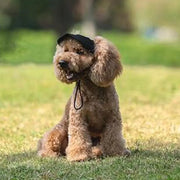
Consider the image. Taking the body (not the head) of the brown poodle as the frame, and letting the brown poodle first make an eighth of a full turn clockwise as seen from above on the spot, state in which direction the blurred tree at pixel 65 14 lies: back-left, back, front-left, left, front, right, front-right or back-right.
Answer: back

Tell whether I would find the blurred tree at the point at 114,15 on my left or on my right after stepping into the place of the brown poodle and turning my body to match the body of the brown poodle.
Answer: on my left

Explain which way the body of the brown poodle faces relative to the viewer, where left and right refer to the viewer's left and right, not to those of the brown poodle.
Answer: facing the viewer and to the right of the viewer
